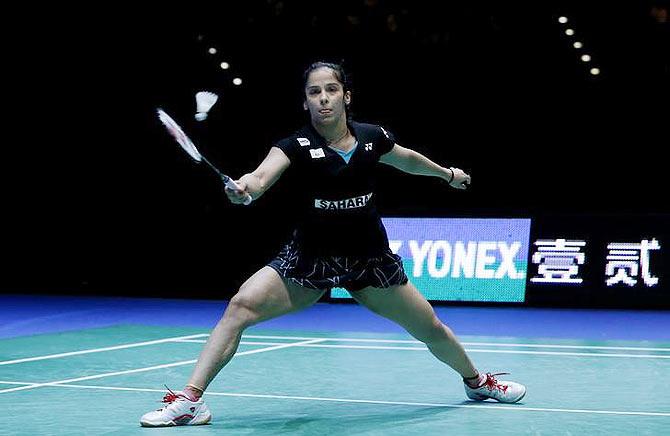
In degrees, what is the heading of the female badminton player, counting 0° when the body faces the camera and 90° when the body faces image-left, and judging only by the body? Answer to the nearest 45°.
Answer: approximately 0°
